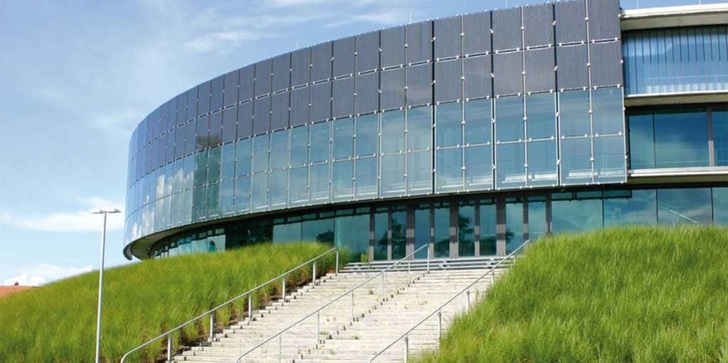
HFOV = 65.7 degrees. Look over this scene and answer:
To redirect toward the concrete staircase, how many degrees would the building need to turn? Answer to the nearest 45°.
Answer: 0° — it already faces it

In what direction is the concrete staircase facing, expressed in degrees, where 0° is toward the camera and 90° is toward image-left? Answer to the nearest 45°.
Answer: approximately 45°

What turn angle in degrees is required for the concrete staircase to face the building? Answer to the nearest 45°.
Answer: approximately 180°
